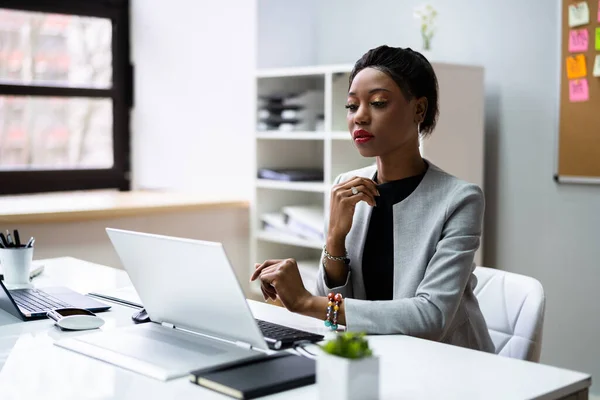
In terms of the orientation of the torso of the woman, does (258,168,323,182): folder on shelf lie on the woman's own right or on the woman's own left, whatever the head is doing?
on the woman's own right

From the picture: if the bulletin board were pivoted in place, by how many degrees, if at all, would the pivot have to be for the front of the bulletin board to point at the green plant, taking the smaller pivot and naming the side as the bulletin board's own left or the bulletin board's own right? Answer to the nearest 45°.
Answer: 0° — it already faces it

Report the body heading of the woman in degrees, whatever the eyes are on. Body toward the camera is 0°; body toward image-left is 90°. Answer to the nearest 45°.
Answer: approximately 45°

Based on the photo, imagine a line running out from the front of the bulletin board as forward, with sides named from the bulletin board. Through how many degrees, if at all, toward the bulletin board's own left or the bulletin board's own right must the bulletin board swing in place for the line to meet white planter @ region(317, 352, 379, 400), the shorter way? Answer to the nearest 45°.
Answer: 0° — it already faces it

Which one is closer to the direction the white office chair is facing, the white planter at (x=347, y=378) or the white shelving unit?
the white planter

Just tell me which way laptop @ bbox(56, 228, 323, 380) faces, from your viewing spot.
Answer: facing away from the viewer and to the right of the viewer

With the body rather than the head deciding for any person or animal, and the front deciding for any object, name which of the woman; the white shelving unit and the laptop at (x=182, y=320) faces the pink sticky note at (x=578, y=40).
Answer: the laptop

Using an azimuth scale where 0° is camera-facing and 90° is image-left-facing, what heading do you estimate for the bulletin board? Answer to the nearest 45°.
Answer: approximately 0°

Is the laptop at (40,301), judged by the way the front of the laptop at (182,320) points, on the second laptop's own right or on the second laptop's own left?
on the second laptop's own left
